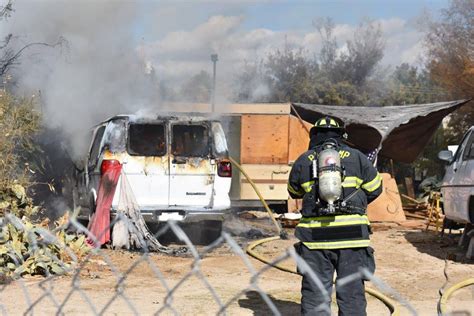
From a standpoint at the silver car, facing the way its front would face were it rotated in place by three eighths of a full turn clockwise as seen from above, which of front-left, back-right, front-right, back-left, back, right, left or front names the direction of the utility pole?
back-left

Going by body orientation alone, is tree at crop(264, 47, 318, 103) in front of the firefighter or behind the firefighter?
in front

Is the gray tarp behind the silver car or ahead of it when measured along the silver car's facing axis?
ahead

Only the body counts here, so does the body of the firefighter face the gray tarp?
yes

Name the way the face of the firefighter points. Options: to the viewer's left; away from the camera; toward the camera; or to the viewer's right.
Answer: away from the camera

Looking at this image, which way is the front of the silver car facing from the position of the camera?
facing away from the viewer and to the left of the viewer

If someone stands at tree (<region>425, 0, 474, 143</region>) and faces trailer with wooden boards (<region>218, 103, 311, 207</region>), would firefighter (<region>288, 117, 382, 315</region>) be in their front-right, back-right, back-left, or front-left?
front-left

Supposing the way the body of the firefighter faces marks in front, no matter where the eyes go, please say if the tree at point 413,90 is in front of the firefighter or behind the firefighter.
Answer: in front

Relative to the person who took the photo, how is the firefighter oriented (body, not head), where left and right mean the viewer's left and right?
facing away from the viewer

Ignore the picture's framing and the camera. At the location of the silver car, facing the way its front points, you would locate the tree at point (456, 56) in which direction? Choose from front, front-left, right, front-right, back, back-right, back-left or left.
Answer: front-right

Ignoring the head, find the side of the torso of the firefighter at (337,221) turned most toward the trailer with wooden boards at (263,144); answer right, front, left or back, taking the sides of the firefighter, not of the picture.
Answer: front

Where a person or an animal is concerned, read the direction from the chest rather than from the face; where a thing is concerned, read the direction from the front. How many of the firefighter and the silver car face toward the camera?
0
